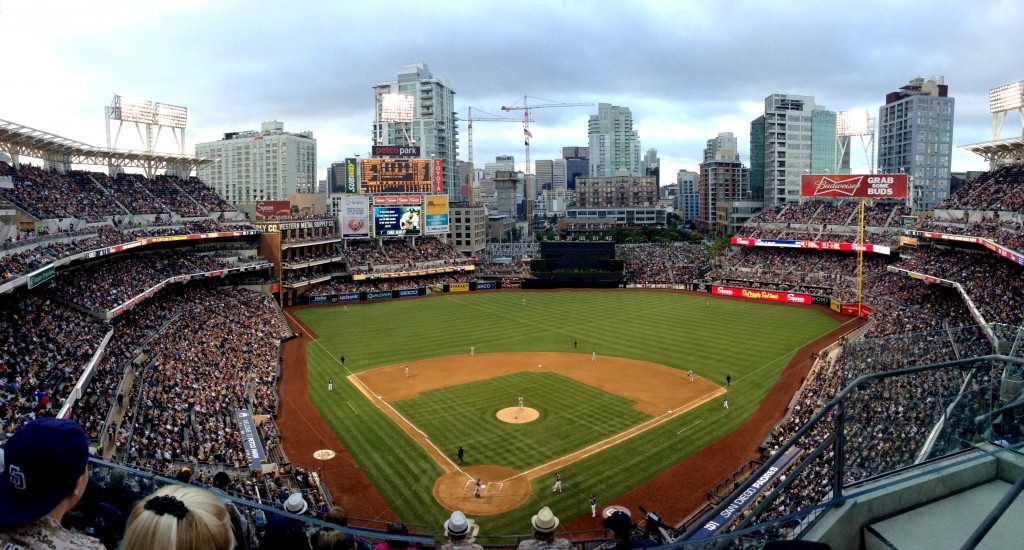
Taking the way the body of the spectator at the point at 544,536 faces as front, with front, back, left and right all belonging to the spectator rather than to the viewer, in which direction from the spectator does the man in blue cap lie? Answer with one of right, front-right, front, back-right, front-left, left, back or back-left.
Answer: back-left

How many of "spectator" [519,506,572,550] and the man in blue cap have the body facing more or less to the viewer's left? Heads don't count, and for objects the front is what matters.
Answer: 0

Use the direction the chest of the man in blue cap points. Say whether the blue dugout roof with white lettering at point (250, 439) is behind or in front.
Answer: in front

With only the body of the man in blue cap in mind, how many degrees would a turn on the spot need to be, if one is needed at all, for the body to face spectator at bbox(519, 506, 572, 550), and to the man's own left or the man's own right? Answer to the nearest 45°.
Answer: approximately 45° to the man's own right

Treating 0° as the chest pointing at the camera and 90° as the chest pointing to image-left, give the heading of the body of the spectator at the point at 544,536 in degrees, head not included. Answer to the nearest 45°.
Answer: approximately 180°

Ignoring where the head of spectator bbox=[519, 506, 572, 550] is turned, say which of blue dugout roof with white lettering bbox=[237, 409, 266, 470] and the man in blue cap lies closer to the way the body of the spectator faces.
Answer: the blue dugout roof with white lettering

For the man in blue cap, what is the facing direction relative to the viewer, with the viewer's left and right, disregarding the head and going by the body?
facing away from the viewer and to the right of the viewer

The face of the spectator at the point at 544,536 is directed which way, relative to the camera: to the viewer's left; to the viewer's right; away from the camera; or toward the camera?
away from the camera

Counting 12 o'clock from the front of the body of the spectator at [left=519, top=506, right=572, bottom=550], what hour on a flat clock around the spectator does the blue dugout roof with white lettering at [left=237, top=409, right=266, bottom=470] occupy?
The blue dugout roof with white lettering is roughly at 11 o'clock from the spectator.
